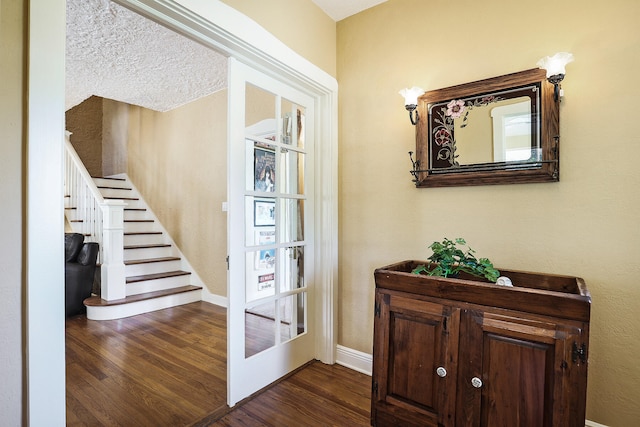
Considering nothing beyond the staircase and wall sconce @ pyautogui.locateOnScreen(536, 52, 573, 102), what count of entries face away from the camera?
0

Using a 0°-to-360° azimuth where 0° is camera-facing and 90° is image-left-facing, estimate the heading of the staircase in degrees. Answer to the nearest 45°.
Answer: approximately 315°

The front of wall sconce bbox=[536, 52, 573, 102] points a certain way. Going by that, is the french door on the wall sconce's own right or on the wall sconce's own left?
on the wall sconce's own right

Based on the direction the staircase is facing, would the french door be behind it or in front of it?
in front

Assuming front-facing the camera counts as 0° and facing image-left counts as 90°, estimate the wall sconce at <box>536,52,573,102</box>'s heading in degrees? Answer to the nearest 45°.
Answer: approximately 0°
